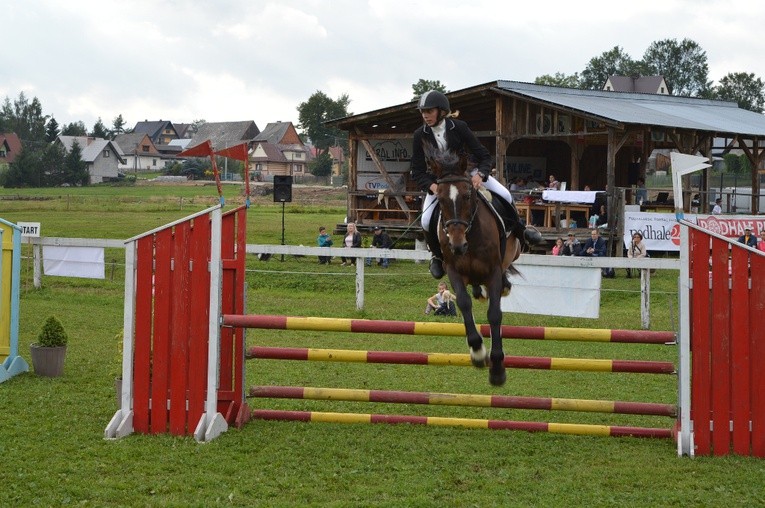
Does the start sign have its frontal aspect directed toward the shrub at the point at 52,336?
yes

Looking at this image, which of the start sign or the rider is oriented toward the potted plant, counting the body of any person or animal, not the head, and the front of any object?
the start sign

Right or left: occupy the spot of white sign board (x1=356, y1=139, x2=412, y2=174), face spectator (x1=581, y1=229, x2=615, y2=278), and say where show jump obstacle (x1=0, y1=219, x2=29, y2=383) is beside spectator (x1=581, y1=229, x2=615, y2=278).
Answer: right

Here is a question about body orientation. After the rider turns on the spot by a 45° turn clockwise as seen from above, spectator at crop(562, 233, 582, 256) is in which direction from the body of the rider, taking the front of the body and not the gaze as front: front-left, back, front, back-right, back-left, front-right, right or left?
back-right

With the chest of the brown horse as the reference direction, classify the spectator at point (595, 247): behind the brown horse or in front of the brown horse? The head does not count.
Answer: behind

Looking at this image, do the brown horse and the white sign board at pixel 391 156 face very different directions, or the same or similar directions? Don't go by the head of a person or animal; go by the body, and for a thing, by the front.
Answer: same or similar directions

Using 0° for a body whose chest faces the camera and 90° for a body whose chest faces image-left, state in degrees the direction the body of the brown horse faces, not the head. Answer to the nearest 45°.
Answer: approximately 0°

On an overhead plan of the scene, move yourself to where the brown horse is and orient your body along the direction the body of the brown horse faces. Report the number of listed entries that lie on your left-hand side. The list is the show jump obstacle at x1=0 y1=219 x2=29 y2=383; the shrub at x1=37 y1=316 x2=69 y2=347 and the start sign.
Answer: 0

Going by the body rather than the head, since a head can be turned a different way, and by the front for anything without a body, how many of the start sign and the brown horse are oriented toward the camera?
2

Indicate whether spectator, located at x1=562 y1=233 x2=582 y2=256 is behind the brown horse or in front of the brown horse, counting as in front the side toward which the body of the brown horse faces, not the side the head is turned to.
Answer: behind

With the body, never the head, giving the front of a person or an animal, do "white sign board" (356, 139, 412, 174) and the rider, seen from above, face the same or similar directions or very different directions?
same or similar directions

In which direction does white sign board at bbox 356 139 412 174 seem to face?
toward the camera

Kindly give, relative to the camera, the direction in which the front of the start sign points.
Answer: facing the viewer

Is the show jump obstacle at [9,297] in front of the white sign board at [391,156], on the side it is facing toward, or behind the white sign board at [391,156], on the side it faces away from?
in front

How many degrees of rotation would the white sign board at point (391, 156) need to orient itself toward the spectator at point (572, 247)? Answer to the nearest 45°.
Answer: approximately 45° to its left

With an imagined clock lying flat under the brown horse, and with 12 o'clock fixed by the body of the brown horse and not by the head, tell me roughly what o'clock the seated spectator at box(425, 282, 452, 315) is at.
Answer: The seated spectator is roughly at 6 o'clock from the brown horse.

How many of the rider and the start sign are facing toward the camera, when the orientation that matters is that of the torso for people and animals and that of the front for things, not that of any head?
2

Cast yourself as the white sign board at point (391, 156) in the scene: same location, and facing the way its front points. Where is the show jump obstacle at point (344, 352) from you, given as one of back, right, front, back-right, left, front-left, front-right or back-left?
front

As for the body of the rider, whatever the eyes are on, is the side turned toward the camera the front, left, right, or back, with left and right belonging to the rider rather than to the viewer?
front

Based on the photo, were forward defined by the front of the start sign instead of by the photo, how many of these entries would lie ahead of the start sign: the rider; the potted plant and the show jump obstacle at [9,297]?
3
